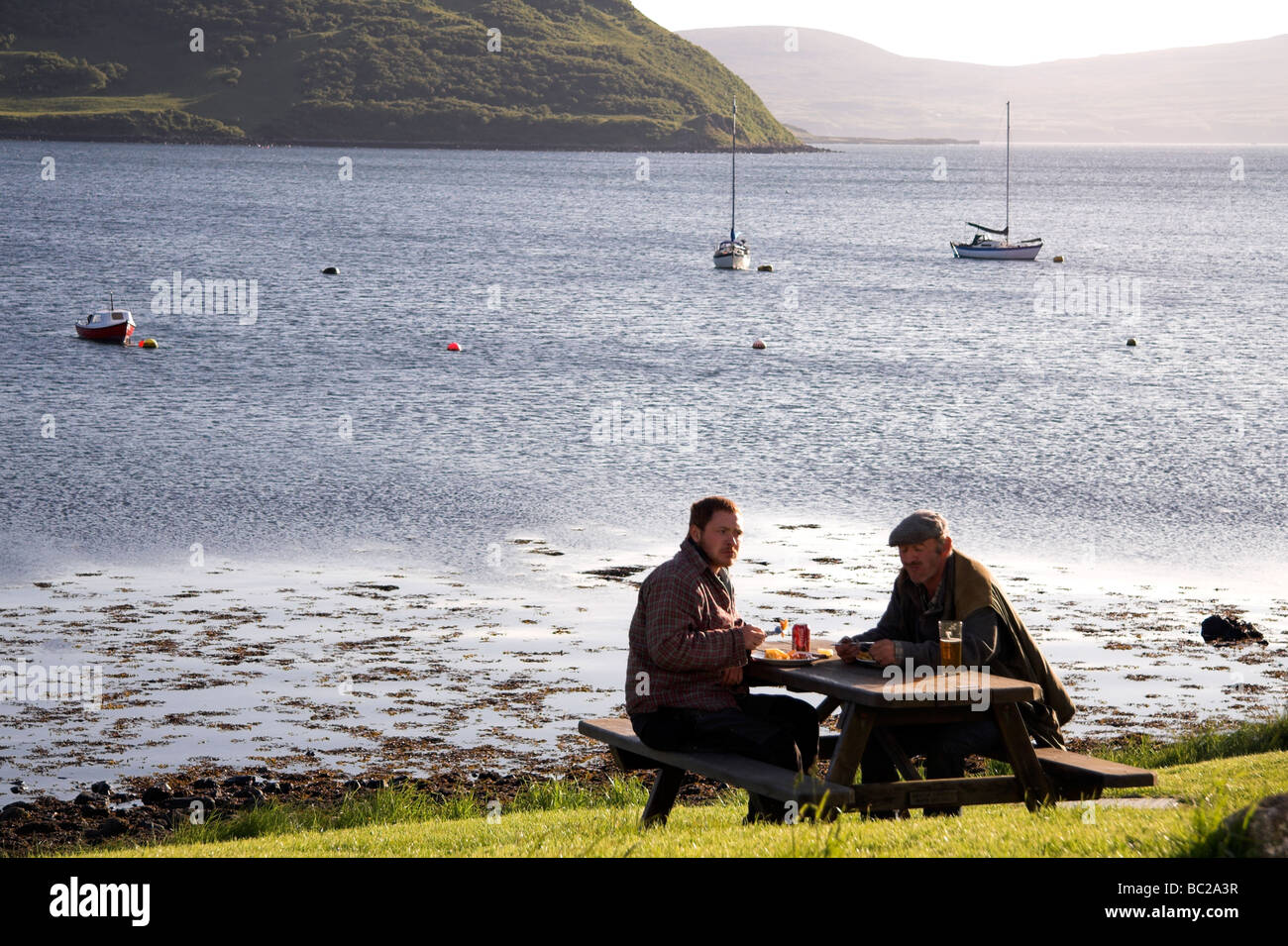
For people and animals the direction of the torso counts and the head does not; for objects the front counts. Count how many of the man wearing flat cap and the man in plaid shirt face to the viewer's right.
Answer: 1

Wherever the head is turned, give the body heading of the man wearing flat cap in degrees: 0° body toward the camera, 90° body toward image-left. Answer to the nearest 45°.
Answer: approximately 45°

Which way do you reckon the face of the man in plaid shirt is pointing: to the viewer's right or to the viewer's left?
to the viewer's right

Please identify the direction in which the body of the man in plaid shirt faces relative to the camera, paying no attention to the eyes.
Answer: to the viewer's right

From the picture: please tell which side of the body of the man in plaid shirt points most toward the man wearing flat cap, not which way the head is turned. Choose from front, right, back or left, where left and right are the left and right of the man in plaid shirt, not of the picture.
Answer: front

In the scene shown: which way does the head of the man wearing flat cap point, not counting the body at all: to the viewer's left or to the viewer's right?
to the viewer's left
